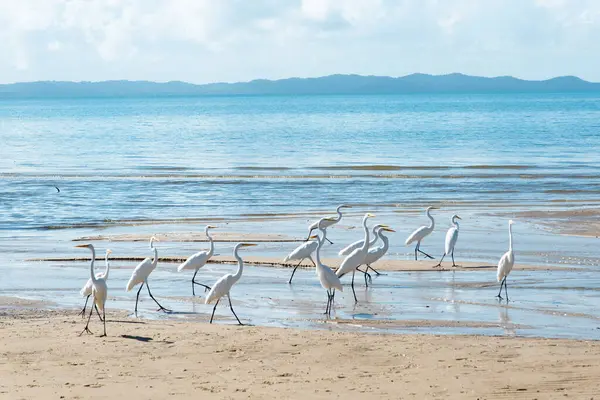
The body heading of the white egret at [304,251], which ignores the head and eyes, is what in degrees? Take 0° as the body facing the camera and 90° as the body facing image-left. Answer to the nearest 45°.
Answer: approximately 270°
